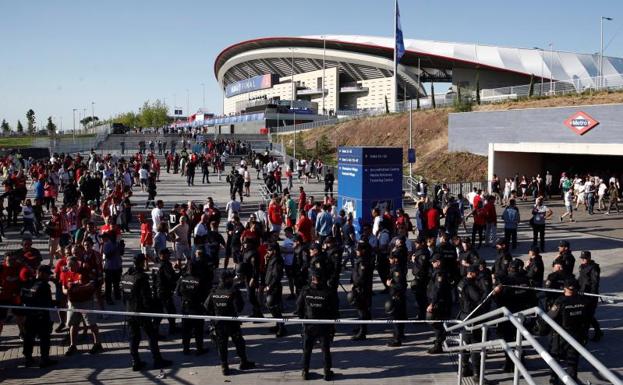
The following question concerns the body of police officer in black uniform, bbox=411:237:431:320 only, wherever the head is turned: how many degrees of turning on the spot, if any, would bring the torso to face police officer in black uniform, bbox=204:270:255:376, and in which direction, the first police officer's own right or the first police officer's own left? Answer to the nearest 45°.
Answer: approximately 45° to the first police officer's own left

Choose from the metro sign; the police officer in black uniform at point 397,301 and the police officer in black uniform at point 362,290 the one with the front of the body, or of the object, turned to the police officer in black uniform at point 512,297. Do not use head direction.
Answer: the metro sign

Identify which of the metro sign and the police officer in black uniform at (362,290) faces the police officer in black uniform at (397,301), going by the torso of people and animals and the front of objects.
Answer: the metro sign

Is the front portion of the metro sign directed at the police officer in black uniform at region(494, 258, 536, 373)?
yes
